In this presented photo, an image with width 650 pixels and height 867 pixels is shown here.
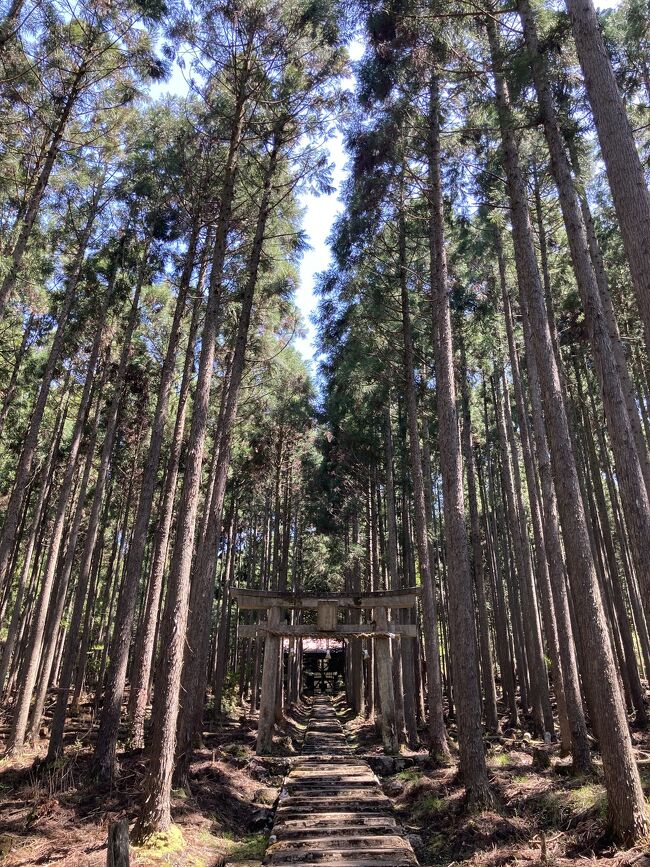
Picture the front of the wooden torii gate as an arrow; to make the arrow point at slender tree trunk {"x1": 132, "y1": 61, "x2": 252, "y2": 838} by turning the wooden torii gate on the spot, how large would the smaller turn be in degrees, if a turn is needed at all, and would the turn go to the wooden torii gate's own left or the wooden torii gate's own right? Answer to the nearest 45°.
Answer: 0° — it already faces it

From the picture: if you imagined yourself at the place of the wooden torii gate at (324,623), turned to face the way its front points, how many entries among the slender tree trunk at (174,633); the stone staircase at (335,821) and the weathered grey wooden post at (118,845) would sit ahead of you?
3

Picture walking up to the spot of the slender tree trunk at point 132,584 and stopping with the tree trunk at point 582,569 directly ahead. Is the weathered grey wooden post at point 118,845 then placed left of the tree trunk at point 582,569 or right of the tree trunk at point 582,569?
right

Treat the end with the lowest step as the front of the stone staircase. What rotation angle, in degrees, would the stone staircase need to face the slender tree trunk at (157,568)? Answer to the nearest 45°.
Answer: approximately 135° to its right

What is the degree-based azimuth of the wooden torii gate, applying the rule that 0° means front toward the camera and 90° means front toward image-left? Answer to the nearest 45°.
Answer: approximately 0°

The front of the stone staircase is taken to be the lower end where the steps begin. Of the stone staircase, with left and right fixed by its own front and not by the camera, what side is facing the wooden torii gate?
back

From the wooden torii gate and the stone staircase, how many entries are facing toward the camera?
2

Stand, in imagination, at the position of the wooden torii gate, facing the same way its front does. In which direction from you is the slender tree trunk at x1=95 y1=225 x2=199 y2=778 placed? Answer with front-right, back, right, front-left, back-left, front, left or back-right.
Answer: front-right

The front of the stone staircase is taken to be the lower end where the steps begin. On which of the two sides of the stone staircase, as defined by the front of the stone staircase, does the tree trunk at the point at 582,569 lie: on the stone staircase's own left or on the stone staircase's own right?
on the stone staircase's own left

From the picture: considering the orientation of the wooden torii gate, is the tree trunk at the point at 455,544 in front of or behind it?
in front
